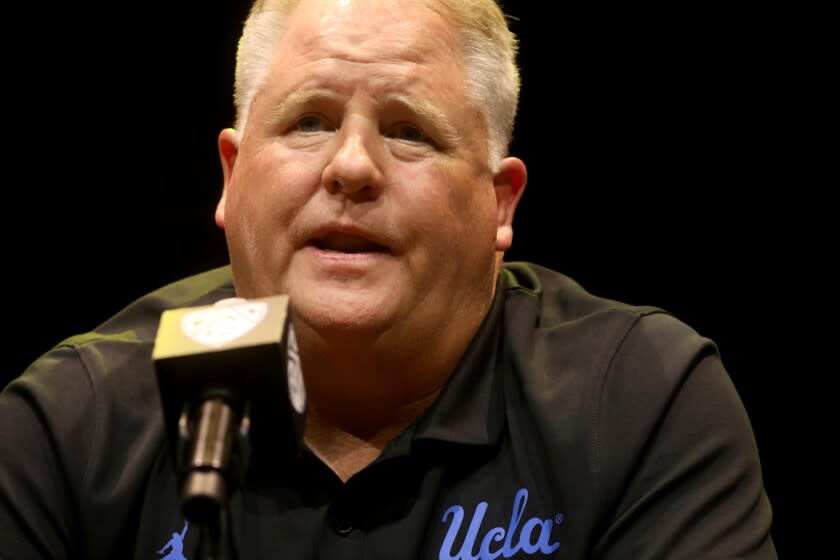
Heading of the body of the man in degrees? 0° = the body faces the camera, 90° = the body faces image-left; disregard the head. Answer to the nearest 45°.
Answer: approximately 0°

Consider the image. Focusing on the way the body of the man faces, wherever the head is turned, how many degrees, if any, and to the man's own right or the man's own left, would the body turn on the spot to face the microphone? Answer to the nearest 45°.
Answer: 0° — they already face it
